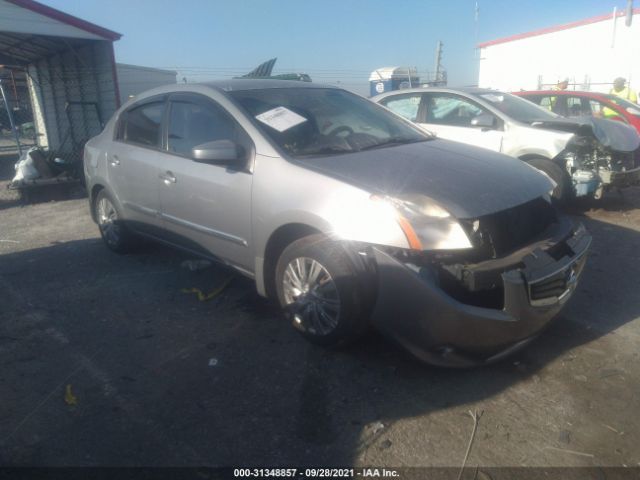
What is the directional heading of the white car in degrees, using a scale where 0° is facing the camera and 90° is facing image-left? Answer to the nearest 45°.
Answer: approximately 315°

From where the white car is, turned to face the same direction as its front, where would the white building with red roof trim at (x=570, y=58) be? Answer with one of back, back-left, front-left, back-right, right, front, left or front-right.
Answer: back-left

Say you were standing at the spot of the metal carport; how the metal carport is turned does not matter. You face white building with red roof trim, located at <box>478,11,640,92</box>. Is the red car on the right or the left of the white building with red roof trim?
right

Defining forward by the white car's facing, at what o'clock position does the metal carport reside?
The metal carport is roughly at 5 o'clock from the white car.

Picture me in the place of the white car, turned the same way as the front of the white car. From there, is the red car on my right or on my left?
on my left
